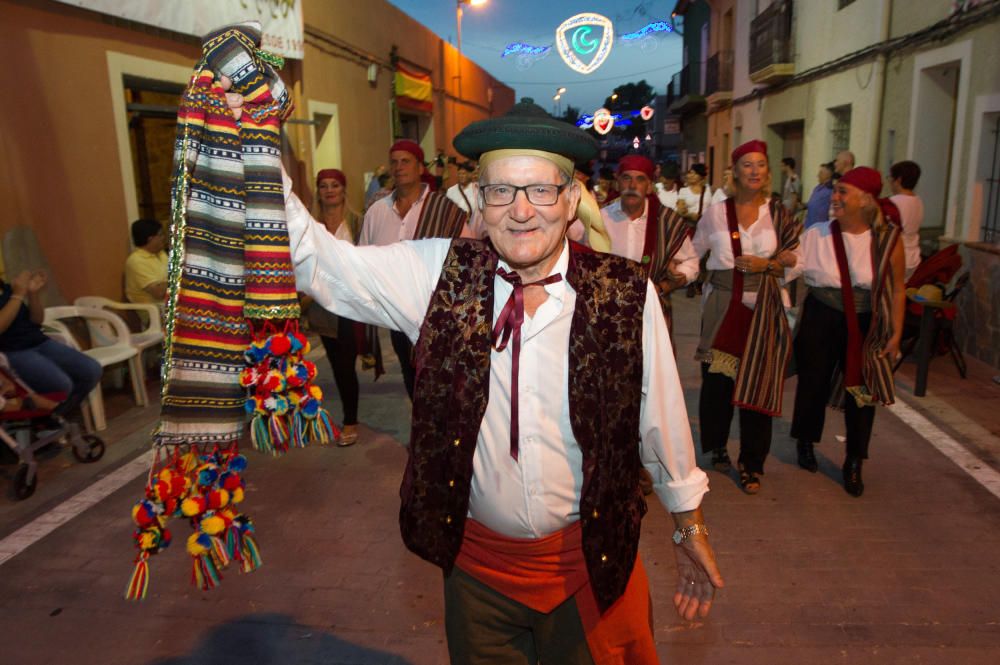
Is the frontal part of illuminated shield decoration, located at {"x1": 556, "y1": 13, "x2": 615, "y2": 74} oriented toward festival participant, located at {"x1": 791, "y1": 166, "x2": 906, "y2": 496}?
yes

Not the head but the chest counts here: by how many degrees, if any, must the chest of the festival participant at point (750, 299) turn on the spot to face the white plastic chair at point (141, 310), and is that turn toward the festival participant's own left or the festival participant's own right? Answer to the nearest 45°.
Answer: approximately 90° to the festival participant's own right

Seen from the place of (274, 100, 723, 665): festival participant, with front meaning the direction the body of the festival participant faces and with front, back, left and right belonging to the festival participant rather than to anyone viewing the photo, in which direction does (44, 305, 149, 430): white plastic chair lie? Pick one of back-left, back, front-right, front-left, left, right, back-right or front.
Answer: back-right

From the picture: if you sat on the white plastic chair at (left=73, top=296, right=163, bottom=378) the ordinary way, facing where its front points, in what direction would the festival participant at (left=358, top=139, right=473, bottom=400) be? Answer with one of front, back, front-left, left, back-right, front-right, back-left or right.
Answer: front-right

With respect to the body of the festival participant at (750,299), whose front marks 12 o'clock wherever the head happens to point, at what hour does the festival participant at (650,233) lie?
the festival participant at (650,233) is roughly at 3 o'clock from the festival participant at (750,299).

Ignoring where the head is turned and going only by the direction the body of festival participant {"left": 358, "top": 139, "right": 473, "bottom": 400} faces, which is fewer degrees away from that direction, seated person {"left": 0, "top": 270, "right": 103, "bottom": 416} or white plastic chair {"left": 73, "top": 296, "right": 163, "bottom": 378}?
the seated person

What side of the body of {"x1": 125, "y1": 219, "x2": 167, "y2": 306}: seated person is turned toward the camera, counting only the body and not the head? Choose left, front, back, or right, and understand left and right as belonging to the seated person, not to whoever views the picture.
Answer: right

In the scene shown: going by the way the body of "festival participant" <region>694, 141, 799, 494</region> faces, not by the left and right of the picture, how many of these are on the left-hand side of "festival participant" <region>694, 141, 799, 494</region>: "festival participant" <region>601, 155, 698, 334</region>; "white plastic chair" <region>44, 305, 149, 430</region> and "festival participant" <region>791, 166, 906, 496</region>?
1

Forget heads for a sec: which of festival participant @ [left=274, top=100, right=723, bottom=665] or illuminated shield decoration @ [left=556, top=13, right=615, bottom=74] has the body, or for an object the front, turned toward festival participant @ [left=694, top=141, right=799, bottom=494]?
the illuminated shield decoration

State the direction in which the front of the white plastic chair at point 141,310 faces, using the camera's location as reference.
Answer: facing to the right of the viewer

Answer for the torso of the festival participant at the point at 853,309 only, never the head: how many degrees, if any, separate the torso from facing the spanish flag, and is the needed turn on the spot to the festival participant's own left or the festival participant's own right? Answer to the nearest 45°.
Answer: approximately 90° to the festival participant's own right
